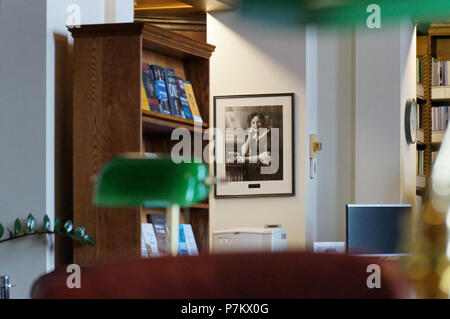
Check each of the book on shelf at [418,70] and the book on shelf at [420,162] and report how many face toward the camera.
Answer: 2

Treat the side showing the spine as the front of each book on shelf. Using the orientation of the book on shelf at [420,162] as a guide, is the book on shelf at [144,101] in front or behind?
in front

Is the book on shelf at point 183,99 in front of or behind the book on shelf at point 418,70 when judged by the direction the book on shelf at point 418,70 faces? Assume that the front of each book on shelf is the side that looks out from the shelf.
in front

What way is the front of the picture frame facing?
toward the camera

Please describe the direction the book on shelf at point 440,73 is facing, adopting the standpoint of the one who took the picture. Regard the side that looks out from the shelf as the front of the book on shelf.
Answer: facing the viewer
